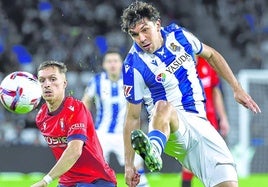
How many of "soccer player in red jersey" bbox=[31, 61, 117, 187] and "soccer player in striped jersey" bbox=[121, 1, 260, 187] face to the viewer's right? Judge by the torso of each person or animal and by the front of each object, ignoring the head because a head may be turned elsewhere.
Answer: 0

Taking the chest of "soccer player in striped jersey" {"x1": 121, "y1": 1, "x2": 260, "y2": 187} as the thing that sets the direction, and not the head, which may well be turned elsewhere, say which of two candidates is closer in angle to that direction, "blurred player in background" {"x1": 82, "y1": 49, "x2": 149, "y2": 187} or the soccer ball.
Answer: the soccer ball

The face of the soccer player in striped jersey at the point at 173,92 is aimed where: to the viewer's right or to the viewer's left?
to the viewer's left

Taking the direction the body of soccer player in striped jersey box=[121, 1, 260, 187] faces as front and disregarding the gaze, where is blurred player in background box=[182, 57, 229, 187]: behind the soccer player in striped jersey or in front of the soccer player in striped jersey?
behind

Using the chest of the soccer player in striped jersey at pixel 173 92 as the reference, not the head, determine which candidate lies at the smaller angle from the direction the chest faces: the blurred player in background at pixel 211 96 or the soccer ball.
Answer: the soccer ball

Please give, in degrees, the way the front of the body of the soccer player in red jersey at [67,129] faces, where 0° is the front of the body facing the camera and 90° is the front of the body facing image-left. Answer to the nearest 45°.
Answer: approximately 45°

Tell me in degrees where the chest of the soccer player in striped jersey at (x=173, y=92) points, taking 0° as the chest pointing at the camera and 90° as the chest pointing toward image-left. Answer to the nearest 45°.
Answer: approximately 0°

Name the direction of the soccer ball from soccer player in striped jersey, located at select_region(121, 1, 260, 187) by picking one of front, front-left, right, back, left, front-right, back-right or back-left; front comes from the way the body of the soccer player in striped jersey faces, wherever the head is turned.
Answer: right

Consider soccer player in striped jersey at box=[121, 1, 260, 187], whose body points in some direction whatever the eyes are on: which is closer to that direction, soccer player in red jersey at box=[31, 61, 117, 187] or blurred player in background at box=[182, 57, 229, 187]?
the soccer player in red jersey

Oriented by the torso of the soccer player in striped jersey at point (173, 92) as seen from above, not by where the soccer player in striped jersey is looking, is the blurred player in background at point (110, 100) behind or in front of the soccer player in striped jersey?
behind
